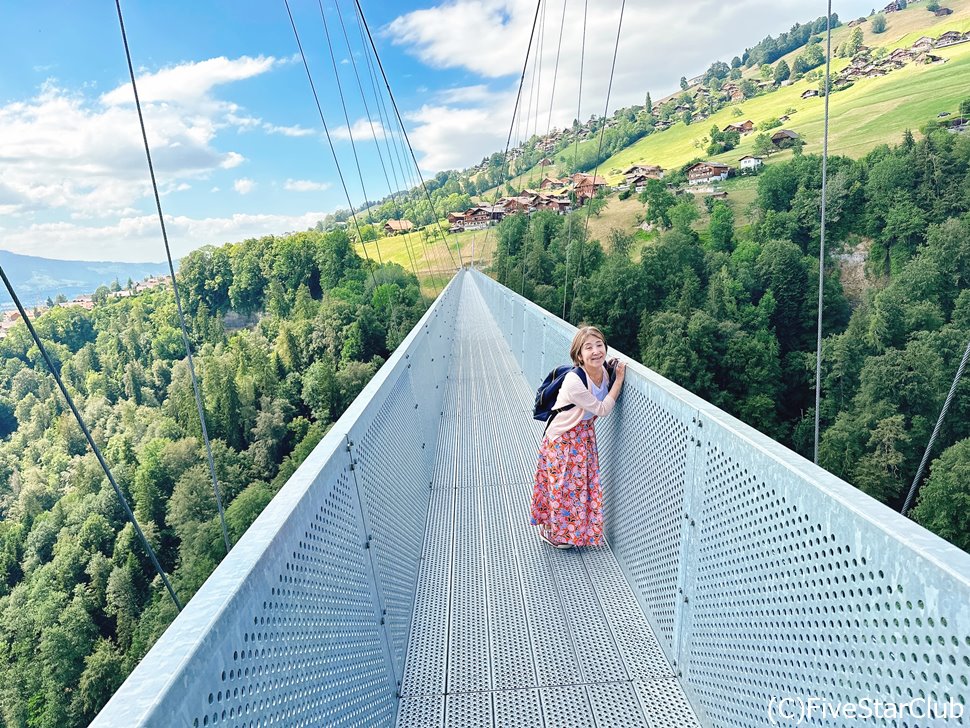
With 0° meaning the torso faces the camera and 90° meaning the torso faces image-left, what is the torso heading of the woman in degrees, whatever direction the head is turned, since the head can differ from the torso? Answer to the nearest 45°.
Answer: approximately 315°

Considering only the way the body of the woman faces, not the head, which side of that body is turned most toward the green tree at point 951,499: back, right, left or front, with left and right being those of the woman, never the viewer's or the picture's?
left
